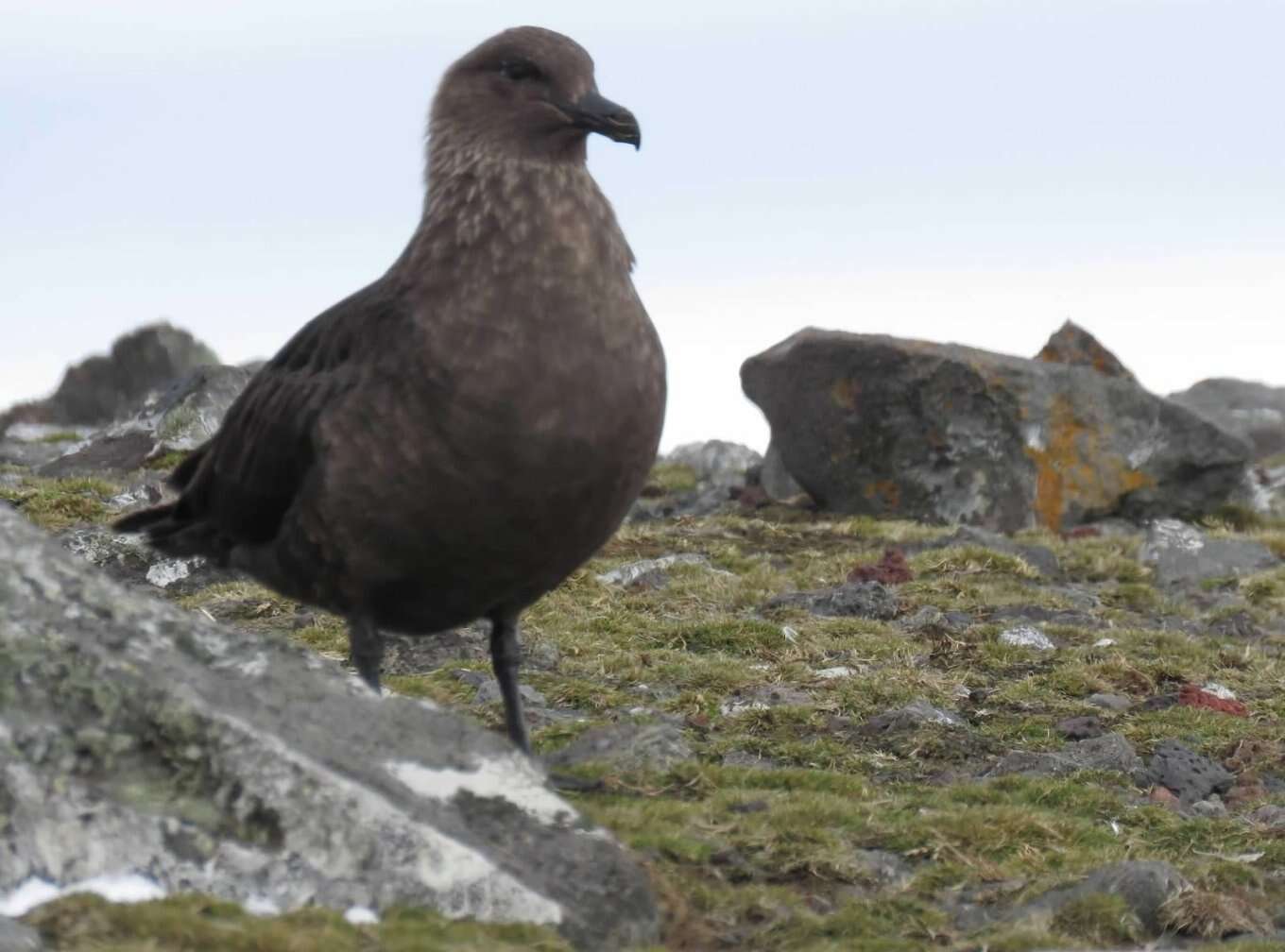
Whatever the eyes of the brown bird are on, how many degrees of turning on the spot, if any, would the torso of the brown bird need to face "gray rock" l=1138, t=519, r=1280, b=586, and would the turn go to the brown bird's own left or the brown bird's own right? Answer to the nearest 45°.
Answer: approximately 90° to the brown bird's own left

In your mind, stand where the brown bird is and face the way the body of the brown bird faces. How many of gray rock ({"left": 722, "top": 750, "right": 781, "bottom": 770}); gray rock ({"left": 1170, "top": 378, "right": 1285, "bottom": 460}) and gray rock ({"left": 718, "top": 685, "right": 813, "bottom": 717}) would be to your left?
3

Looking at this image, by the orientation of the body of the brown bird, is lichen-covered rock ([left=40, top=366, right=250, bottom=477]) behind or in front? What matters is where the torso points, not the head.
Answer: behind

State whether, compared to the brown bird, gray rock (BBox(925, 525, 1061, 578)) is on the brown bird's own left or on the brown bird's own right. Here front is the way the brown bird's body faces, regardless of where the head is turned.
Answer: on the brown bird's own left

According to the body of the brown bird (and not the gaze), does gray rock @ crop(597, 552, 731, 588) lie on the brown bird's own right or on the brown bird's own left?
on the brown bird's own left

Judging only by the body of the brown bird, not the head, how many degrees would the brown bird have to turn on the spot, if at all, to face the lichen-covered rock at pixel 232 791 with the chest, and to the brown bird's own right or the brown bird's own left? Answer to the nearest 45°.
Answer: approximately 90° to the brown bird's own right

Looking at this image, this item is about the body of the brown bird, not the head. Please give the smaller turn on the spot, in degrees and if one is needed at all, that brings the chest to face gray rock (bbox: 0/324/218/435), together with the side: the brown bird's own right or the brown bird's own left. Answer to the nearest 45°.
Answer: approximately 135° to the brown bird's own left

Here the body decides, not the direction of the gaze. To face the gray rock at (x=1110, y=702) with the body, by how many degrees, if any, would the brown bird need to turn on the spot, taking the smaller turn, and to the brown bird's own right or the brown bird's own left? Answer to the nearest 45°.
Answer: approximately 90° to the brown bird's own left

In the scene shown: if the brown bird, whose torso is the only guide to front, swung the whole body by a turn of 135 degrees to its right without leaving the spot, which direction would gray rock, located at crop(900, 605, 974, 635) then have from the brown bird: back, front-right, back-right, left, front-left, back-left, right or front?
back-right

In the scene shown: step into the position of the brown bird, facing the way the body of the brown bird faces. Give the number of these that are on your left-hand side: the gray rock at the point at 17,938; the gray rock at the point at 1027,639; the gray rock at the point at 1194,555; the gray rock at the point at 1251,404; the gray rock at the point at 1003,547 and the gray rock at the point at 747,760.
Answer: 5

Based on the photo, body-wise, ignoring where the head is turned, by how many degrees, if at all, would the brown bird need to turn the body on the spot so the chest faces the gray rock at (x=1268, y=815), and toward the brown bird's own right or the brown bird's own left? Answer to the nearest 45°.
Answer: approximately 45° to the brown bird's own left

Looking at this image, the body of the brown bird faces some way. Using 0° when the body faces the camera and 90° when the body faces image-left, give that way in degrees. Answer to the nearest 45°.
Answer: approximately 315°

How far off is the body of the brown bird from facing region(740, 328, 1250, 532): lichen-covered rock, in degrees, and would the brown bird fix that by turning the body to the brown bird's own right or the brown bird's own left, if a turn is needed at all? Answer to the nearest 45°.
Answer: approximately 90° to the brown bird's own left
